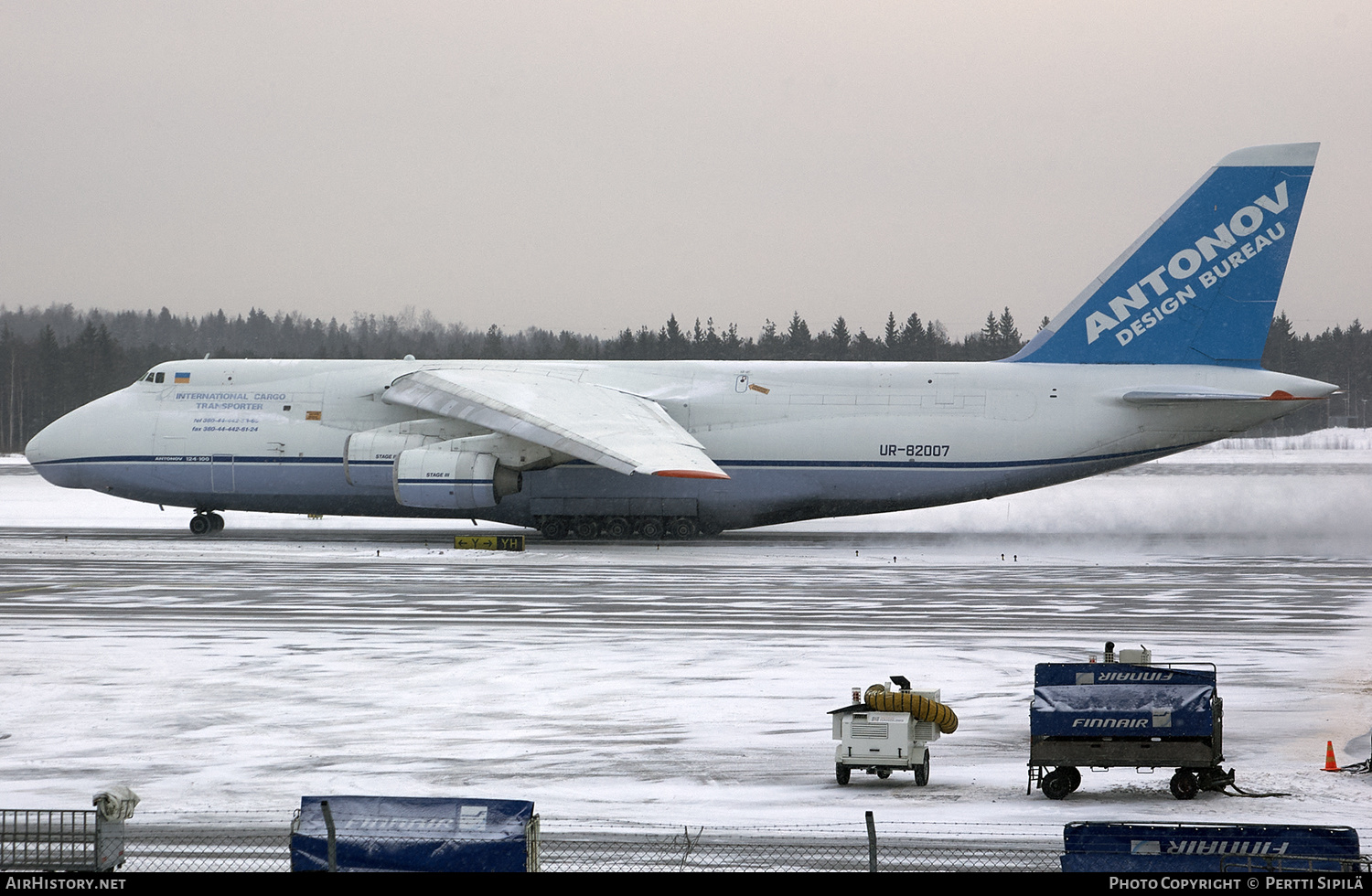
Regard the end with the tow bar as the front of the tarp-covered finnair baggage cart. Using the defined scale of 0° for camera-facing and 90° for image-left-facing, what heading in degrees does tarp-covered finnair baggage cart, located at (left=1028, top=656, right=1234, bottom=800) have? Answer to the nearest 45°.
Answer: approximately 270°

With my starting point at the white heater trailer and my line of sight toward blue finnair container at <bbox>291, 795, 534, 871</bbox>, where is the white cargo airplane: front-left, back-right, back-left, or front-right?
back-right

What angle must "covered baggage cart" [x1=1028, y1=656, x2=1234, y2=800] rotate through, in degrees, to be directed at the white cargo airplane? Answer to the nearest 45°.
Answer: approximately 90° to its left

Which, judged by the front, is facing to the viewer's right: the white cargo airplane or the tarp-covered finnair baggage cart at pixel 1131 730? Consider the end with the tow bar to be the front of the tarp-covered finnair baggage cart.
the tarp-covered finnair baggage cart

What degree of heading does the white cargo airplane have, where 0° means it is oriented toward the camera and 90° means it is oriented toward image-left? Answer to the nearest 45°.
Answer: approximately 90°

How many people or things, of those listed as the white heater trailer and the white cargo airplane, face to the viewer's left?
1

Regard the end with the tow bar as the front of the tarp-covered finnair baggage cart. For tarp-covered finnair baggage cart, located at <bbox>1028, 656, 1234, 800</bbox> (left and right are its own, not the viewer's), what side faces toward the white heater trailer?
back

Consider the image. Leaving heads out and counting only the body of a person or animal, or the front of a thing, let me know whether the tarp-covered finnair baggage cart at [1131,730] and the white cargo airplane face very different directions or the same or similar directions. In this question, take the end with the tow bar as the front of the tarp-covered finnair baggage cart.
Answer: very different directions

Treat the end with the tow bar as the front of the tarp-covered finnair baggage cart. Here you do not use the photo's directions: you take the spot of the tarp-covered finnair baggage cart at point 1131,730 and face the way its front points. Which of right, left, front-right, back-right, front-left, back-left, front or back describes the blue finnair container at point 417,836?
back-right
